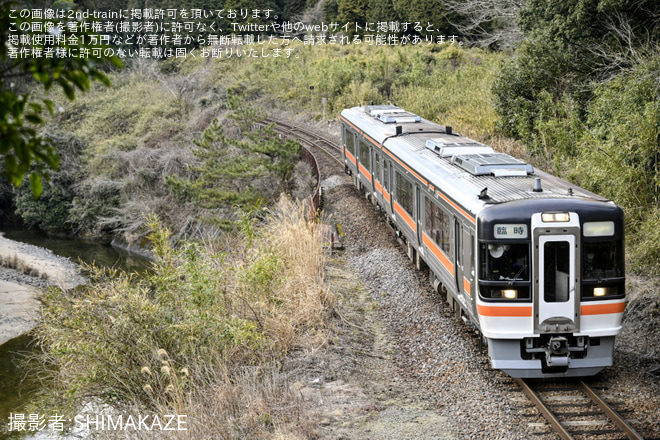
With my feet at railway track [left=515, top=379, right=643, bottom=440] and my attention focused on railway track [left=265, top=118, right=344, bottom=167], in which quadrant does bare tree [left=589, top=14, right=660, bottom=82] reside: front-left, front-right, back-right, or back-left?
front-right

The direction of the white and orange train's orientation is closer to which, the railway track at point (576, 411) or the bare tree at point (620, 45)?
the railway track

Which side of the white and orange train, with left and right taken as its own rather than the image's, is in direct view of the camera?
front

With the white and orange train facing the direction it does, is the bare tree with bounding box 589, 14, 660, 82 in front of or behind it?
behind

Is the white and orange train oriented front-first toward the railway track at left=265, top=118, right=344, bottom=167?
no

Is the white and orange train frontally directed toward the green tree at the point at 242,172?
no
